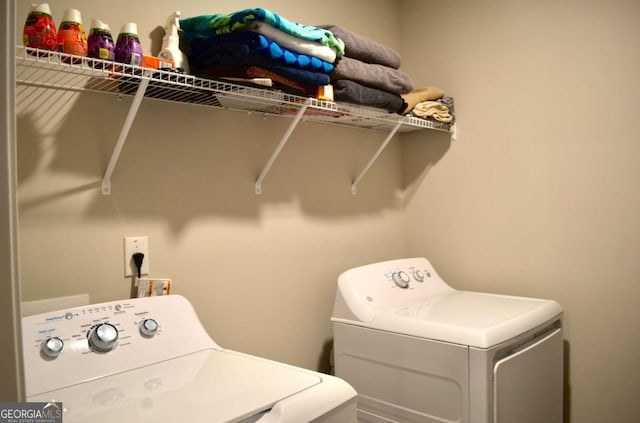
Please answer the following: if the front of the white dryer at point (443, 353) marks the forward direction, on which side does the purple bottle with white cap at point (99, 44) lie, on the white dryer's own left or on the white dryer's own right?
on the white dryer's own right

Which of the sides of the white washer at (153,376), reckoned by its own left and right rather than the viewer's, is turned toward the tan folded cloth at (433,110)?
left

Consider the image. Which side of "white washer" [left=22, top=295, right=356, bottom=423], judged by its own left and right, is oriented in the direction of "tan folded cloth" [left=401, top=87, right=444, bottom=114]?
left

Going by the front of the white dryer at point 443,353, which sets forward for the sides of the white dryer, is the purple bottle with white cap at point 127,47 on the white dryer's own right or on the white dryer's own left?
on the white dryer's own right

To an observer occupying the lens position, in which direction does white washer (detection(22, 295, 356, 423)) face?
facing the viewer and to the right of the viewer
